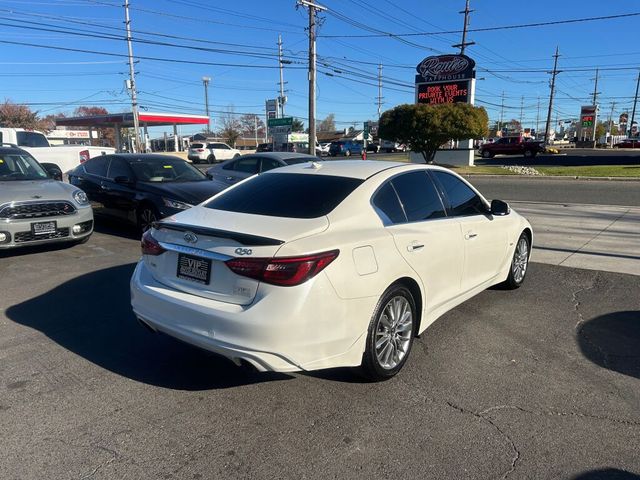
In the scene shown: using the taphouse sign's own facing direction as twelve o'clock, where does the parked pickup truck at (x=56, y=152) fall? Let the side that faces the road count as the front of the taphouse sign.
The parked pickup truck is roughly at 1 o'clock from the taphouse sign.

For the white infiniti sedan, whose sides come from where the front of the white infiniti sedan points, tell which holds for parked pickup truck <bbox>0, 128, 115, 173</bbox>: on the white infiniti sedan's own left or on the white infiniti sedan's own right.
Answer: on the white infiniti sedan's own left

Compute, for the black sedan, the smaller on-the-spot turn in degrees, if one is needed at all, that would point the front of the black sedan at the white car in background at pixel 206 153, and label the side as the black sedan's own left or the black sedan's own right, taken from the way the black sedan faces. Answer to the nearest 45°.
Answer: approximately 135° to the black sedan's own left

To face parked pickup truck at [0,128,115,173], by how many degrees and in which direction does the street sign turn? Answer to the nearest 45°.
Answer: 0° — it already faces it

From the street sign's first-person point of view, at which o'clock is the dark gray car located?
The dark gray car is roughly at 12 o'clock from the street sign.

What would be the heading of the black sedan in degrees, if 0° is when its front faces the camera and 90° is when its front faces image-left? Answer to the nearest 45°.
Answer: approximately 315°

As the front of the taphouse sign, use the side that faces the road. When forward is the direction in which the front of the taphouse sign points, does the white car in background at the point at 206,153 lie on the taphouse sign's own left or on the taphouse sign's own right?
on the taphouse sign's own right

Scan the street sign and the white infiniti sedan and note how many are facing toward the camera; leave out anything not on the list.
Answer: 1

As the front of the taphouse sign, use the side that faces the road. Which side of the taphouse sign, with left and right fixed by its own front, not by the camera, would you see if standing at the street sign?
right

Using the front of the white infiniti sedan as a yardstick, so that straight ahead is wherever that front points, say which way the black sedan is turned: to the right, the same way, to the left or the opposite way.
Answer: to the right

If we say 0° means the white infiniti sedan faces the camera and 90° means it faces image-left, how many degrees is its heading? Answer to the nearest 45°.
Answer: approximately 225°
